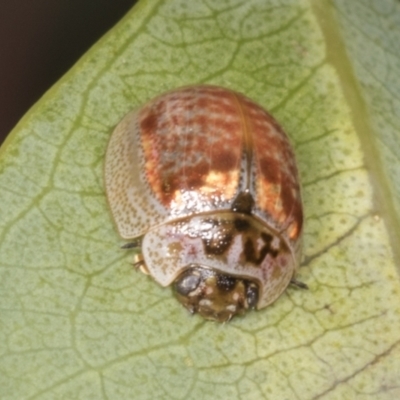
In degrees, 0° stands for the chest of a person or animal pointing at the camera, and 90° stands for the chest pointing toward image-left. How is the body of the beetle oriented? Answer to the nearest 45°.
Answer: approximately 0°
